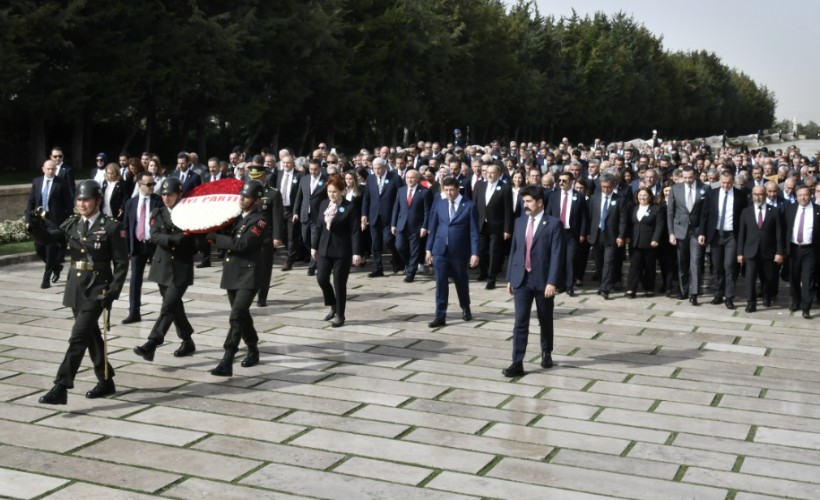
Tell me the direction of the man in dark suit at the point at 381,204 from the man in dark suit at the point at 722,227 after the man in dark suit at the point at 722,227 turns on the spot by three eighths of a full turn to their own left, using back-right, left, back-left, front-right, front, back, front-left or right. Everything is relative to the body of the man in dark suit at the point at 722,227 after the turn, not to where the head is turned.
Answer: back-left

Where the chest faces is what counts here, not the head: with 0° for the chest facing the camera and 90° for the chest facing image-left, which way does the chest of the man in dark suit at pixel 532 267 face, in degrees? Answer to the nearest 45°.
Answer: approximately 45°

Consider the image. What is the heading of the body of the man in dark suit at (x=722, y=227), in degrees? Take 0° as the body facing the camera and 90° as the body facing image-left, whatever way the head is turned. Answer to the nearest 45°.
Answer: approximately 0°

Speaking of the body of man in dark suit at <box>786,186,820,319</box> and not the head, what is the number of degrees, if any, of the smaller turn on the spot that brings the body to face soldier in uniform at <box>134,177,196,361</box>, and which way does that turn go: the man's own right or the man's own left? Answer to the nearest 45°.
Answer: approximately 45° to the man's own right

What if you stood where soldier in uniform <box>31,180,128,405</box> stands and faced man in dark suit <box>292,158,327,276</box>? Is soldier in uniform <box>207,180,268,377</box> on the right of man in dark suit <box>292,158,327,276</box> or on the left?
right

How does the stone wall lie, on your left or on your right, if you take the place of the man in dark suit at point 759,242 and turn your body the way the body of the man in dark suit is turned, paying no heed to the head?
on your right

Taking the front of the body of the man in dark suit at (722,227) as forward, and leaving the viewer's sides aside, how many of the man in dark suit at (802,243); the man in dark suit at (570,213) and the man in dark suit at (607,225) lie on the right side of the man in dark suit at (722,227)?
2

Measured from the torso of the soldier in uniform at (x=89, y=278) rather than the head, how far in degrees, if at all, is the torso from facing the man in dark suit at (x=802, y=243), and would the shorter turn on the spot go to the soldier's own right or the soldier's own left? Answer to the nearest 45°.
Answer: approximately 135° to the soldier's own left

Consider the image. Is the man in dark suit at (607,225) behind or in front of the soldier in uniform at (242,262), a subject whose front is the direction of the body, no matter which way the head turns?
behind
